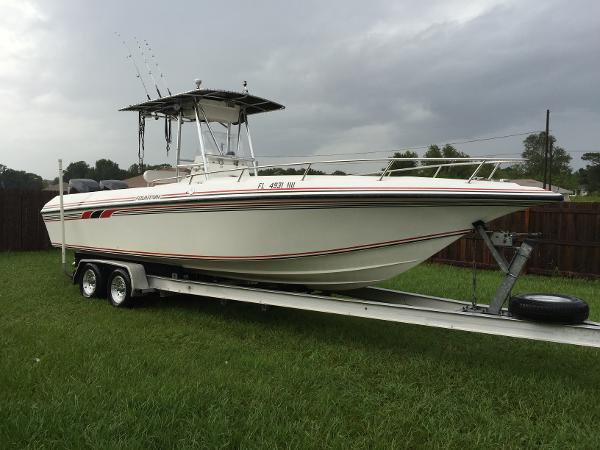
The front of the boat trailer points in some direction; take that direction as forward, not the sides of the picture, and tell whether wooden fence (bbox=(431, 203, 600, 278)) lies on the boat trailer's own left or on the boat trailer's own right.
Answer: on the boat trailer's own left

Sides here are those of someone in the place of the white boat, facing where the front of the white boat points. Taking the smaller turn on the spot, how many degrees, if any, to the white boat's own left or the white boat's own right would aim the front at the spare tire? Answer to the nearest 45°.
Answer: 0° — it already faces it

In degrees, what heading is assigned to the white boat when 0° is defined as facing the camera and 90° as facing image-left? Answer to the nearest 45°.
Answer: approximately 315°

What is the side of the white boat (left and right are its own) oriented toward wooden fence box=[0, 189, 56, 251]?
back

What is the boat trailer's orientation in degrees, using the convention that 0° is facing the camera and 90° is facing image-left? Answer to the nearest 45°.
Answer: approximately 315°

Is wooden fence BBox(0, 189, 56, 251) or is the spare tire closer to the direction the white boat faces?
the spare tire

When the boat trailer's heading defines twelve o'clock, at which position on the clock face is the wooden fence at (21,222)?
The wooden fence is roughly at 6 o'clock from the boat trailer.
